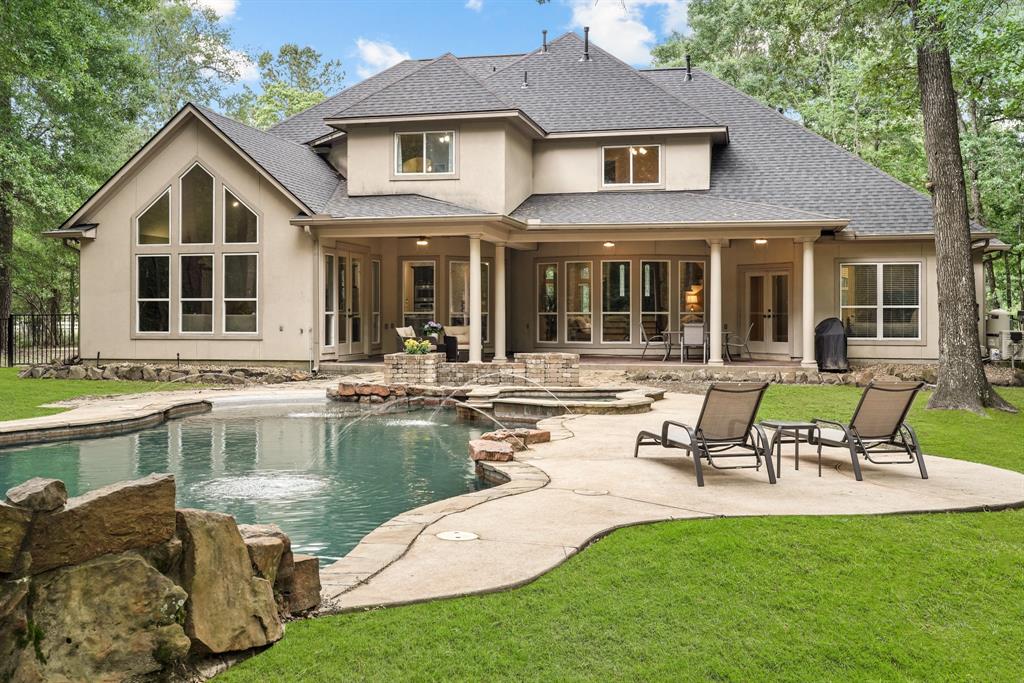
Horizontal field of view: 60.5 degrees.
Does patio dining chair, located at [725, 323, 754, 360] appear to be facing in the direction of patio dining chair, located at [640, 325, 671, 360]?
yes

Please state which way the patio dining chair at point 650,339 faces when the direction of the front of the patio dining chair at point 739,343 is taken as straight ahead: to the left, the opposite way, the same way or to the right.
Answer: the opposite way

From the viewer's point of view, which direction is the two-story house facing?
away from the camera

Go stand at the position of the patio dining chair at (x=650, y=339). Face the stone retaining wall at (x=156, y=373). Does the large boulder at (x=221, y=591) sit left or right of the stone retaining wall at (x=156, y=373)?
left

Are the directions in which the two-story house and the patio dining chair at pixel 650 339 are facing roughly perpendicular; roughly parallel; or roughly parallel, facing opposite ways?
roughly perpendicular

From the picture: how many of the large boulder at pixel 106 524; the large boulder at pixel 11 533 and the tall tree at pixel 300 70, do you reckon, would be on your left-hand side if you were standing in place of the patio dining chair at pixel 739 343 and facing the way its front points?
2

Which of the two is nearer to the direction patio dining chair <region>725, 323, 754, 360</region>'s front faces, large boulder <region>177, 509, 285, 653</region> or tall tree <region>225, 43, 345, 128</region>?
the tall tree

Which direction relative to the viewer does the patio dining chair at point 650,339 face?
to the viewer's right

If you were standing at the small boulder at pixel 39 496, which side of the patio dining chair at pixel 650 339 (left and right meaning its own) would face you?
right
